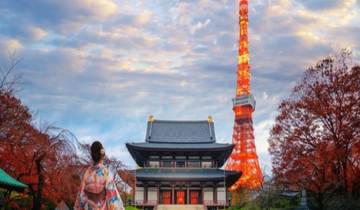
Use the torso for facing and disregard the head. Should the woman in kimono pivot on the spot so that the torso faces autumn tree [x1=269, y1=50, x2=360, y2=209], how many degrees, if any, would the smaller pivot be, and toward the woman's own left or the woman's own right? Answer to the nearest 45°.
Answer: approximately 45° to the woman's own right

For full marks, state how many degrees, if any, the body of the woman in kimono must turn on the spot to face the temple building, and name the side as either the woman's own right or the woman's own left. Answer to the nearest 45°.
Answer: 0° — they already face it

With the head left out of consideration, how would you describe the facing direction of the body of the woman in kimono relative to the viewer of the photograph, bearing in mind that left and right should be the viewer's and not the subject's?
facing away from the viewer

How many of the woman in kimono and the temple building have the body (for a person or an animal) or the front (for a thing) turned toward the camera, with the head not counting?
1

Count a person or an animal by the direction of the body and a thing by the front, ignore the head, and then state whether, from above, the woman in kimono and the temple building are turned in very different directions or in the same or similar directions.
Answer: very different directions

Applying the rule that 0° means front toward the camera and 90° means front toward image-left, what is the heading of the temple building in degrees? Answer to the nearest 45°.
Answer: approximately 0°

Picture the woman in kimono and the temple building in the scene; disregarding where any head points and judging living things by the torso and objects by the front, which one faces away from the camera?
the woman in kimono

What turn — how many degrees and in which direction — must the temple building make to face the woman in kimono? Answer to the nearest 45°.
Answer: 0° — it already faces them
